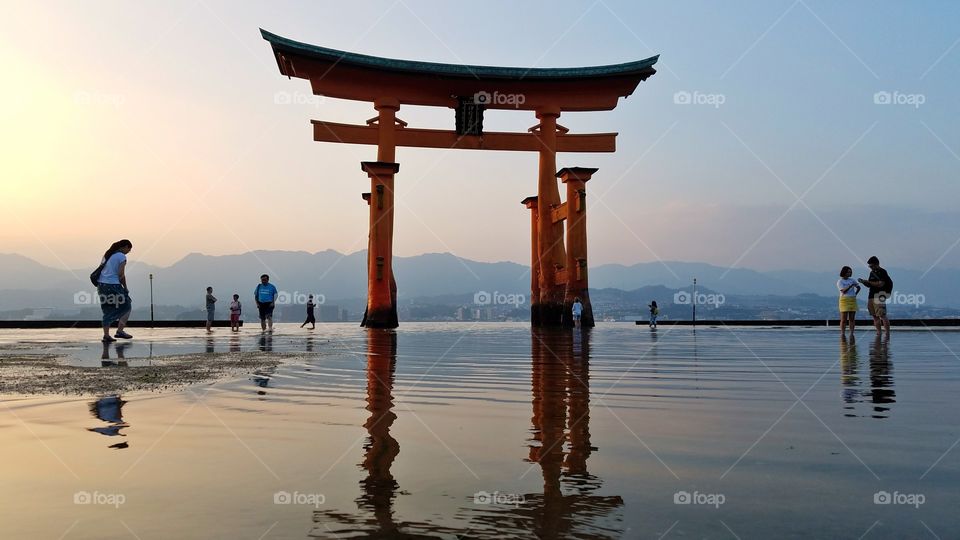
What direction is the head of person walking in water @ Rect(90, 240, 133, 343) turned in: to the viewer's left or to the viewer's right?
to the viewer's right

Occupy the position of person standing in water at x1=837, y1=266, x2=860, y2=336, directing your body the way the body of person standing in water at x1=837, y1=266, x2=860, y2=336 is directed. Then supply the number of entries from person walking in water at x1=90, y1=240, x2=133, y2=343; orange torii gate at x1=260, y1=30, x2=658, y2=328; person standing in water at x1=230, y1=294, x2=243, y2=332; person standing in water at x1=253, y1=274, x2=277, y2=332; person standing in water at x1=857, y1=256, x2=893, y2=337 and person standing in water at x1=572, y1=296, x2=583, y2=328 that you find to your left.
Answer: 1

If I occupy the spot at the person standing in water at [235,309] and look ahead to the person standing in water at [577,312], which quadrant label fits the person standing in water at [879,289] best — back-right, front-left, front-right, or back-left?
front-right

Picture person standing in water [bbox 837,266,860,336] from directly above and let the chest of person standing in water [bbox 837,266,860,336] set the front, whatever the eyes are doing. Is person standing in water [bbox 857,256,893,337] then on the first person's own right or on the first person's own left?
on the first person's own left

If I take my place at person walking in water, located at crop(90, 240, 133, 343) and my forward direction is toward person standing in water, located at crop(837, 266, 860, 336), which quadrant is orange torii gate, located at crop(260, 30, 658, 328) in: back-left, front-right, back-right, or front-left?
front-left

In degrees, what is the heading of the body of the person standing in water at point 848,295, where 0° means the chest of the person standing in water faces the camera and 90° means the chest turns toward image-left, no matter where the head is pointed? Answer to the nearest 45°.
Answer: approximately 0°

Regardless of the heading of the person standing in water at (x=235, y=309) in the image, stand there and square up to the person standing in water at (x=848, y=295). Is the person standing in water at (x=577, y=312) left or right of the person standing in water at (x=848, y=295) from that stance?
left

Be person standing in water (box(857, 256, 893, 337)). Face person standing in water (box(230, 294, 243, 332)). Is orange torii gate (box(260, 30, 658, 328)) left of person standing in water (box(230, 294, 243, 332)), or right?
right

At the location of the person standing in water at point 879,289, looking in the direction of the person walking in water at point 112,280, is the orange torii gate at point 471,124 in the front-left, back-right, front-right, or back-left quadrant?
front-right
